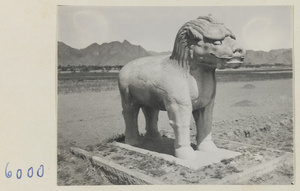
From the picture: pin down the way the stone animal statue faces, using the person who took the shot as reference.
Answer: facing the viewer and to the right of the viewer
